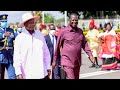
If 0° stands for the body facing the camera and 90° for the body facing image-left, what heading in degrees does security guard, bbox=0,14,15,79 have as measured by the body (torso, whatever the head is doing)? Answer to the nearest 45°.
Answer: approximately 0°
